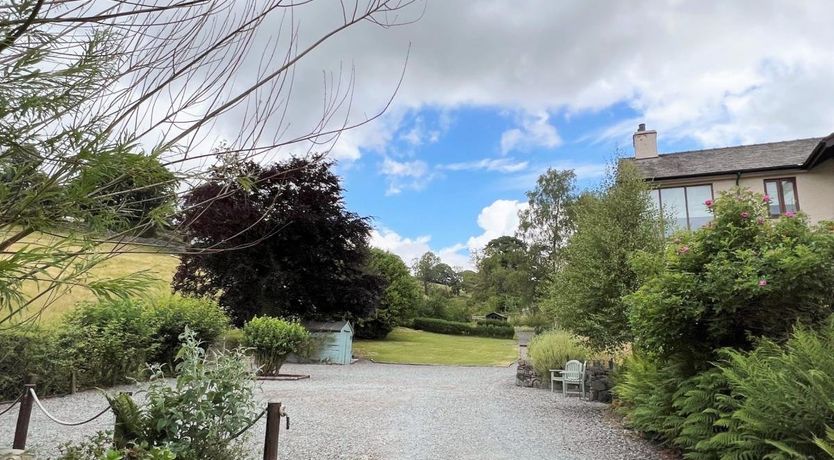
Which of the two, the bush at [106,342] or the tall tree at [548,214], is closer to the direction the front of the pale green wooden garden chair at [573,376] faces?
the bush

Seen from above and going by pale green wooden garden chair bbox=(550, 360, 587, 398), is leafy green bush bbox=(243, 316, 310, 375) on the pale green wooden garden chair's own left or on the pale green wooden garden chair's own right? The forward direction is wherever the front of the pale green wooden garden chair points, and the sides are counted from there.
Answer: on the pale green wooden garden chair's own right

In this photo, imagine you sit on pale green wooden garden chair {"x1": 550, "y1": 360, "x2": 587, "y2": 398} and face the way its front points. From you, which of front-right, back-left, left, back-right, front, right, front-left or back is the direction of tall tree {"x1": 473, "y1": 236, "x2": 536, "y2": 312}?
back-right

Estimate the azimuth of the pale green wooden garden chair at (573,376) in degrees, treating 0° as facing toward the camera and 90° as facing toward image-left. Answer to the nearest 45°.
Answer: approximately 45°

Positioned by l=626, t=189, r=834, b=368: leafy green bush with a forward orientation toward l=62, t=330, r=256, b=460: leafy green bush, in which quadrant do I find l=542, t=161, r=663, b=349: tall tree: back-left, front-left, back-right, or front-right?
back-right

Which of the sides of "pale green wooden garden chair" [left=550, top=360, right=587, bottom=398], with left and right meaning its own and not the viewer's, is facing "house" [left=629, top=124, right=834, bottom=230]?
back

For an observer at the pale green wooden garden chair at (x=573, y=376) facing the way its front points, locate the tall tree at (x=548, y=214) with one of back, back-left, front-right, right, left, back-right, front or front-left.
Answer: back-right

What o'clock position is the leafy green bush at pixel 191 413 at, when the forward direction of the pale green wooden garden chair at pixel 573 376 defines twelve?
The leafy green bush is roughly at 11 o'clock from the pale green wooden garden chair.

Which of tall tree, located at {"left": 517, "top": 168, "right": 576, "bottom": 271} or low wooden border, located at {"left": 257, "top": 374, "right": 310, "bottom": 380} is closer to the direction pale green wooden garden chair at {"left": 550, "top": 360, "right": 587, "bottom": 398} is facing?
the low wooden border

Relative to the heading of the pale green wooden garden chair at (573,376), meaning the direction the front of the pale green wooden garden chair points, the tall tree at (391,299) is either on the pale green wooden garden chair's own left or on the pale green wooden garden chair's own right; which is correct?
on the pale green wooden garden chair's own right

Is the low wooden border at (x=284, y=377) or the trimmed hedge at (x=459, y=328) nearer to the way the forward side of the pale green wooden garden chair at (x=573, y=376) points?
the low wooden border
